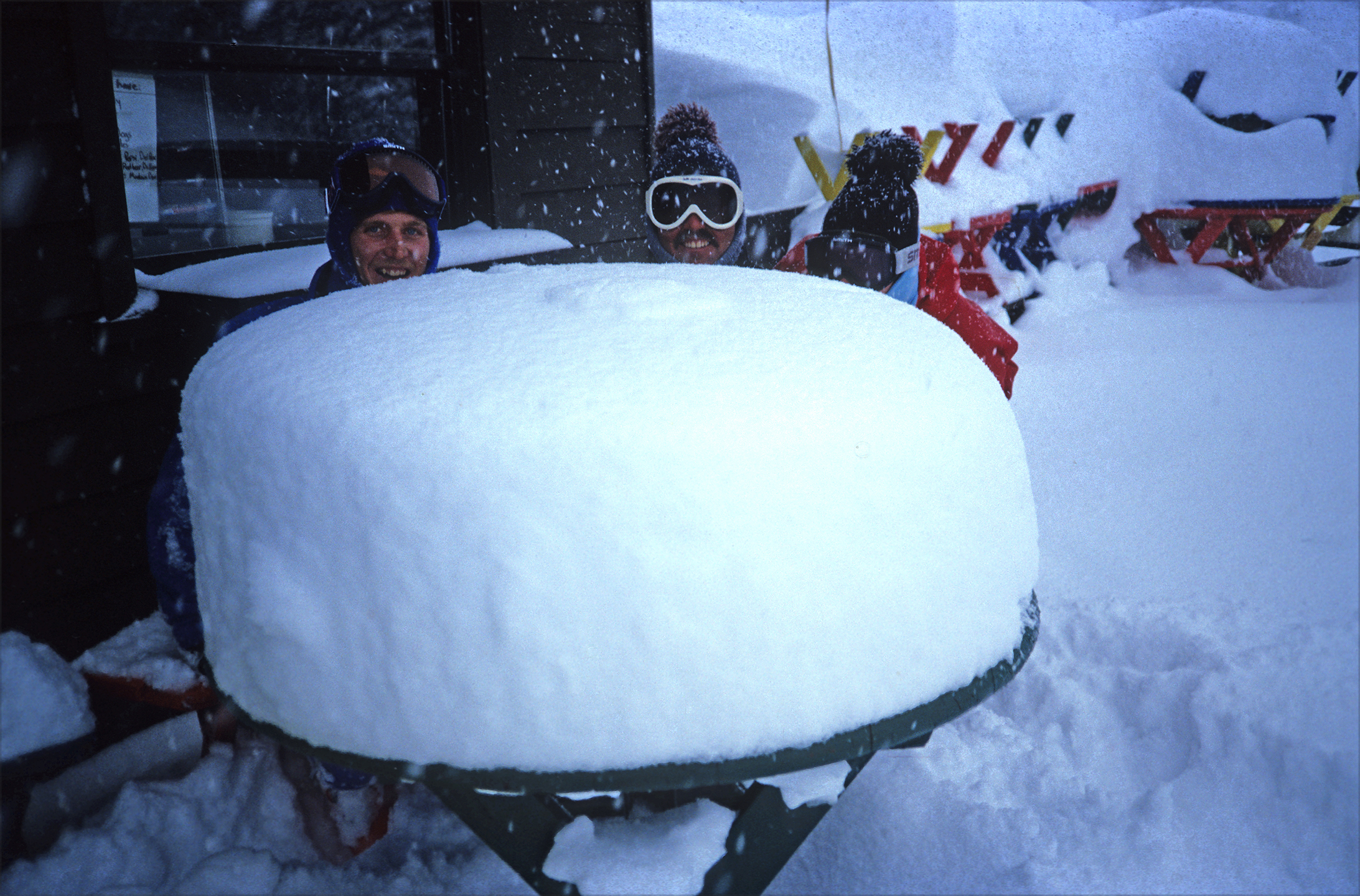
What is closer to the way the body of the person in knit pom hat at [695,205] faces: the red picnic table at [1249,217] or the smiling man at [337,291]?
the smiling man

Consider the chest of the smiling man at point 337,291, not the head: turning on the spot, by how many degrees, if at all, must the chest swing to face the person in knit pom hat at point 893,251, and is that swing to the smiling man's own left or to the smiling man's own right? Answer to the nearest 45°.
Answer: approximately 45° to the smiling man's own left

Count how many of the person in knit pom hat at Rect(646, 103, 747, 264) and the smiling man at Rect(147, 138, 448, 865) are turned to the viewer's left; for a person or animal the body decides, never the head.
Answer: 0

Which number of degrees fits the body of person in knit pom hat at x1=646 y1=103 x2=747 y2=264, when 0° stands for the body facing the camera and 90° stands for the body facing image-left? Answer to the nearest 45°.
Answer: approximately 0°

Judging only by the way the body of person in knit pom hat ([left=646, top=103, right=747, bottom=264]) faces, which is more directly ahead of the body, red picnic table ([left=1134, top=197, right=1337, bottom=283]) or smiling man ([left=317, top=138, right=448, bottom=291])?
the smiling man

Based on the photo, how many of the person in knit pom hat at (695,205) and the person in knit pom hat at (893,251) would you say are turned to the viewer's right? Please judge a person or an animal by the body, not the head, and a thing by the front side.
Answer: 0

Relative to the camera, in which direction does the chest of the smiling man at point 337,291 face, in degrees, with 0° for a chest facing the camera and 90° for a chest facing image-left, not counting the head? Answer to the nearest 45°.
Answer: approximately 315°

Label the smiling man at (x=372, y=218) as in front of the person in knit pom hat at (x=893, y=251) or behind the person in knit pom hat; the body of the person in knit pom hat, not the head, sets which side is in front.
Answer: in front

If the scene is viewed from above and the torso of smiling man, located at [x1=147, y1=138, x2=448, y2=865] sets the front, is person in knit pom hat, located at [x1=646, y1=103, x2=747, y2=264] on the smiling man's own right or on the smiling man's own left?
on the smiling man's own left
